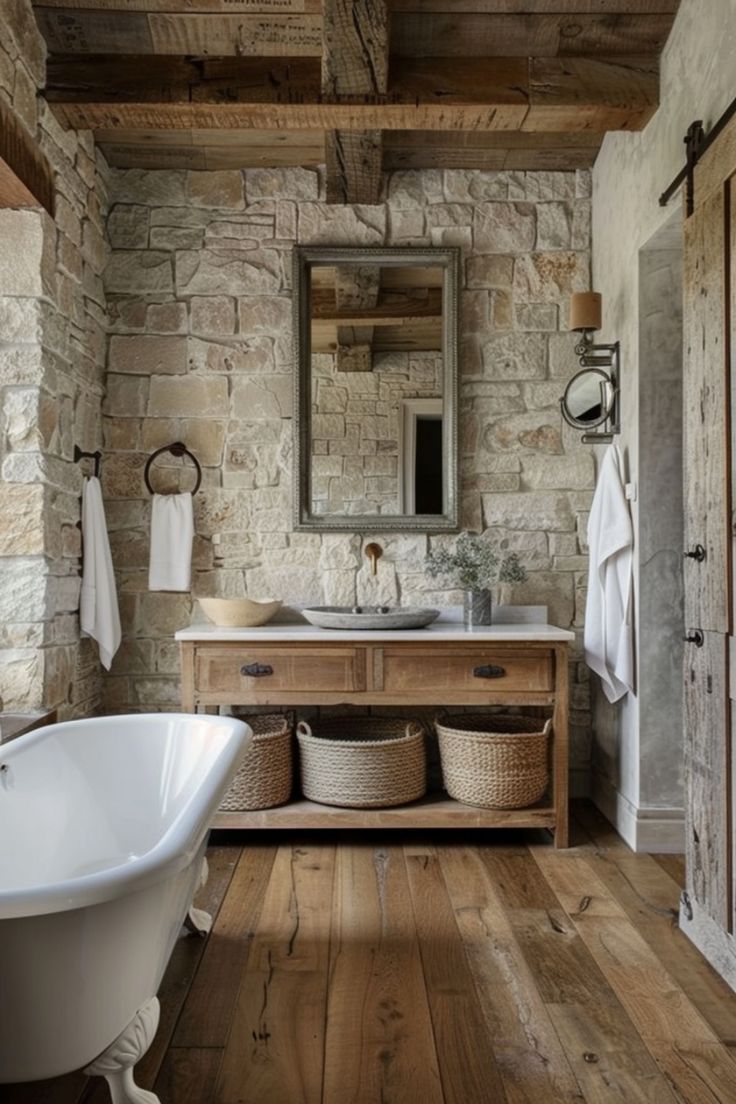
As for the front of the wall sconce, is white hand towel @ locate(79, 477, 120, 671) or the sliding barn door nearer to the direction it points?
the white hand towel

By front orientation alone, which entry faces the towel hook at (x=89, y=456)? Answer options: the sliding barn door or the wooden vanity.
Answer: the sliding barn door

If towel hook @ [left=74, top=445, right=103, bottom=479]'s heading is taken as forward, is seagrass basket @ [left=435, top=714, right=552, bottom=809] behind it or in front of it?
in front

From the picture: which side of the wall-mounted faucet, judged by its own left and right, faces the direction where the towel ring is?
right

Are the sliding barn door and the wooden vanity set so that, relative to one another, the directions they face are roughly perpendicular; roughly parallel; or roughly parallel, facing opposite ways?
roughly perpendicular

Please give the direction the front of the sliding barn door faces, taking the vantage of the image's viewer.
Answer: facing to the left of the viewer

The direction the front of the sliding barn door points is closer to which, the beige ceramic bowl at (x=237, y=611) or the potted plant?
the beige ceramic bowl

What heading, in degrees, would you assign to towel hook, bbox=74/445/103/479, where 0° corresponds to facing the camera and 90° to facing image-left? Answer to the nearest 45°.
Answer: approximately 270°

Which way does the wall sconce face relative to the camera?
to the viewer's left

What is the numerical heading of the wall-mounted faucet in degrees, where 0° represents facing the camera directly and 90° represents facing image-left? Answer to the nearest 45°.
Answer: approximately 0°

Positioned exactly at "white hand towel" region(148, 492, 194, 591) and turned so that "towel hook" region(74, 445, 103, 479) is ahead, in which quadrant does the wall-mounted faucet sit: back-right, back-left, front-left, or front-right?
back-left
